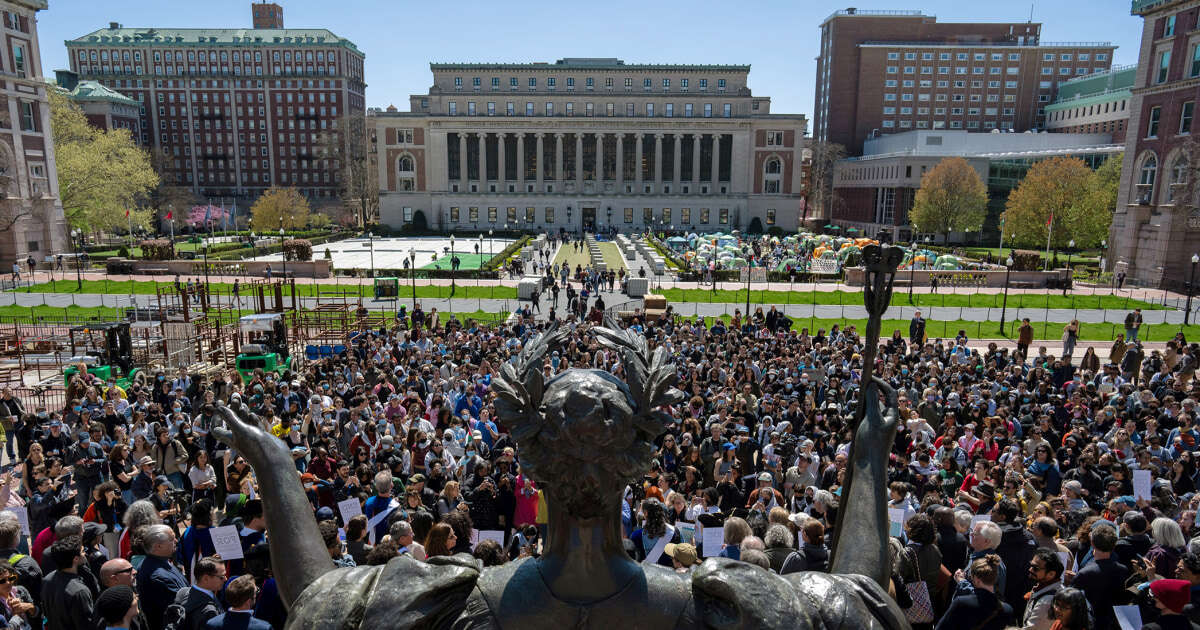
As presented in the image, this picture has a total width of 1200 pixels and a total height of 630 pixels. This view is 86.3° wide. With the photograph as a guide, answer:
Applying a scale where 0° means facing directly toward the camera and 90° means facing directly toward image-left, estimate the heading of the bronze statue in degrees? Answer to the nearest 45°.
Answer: approximately 180°

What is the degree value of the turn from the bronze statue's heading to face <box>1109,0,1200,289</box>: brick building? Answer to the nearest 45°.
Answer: approximately 45° to its right

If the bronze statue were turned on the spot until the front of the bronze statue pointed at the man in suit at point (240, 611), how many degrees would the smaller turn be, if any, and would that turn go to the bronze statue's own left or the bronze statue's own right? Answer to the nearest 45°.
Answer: approximately 45° to the bronze statue's own left

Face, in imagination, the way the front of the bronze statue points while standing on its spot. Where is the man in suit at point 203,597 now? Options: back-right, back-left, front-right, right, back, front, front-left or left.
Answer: front-left

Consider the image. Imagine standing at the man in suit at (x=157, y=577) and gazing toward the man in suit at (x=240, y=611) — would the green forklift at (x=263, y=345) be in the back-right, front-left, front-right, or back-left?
back-left

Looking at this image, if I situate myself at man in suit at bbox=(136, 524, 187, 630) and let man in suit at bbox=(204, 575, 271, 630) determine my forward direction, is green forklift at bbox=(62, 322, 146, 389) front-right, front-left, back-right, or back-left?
back-left

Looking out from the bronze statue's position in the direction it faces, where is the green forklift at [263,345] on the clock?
The green forklift is roughly at 11 o'clock from the bronze statue.
